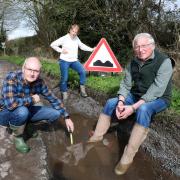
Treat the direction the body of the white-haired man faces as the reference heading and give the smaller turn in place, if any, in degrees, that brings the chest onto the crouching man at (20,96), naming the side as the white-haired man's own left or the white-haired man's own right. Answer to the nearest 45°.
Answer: approximately 45° to the white-haired man's own right

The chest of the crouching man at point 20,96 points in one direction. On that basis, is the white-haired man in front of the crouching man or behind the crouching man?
in front

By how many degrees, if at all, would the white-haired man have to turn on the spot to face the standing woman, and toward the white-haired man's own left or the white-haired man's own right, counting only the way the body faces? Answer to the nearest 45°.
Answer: approximately 90° to the white-haired man's own right

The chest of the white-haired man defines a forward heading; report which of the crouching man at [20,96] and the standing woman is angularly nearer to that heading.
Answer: the crouching man

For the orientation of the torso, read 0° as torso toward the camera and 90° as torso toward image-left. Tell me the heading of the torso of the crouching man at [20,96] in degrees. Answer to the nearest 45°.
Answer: approximately 315°

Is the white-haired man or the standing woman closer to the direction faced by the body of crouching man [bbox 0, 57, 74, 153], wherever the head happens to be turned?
the white-haired man
